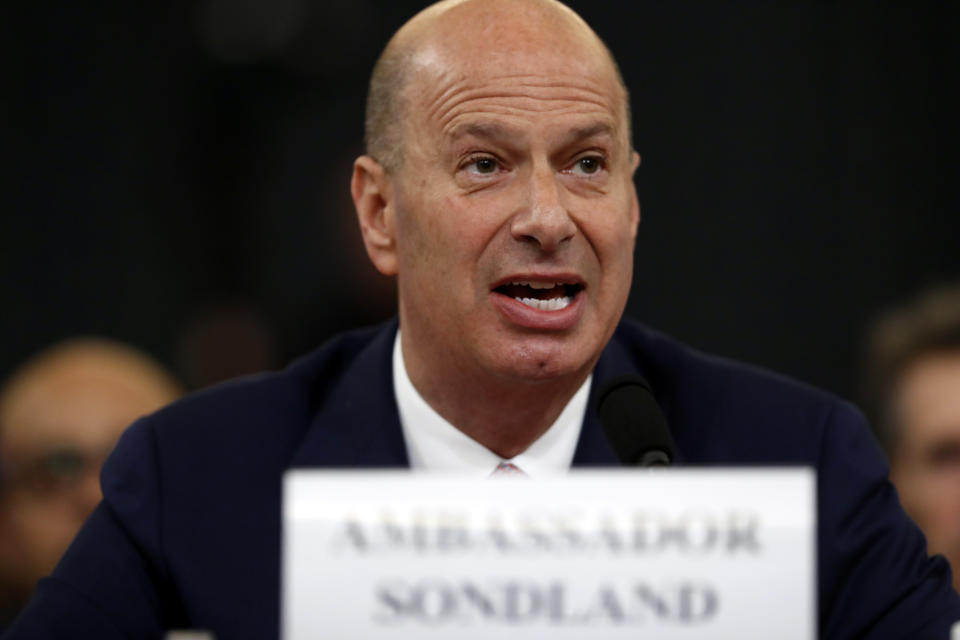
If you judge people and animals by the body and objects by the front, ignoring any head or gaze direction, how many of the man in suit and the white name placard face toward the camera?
2

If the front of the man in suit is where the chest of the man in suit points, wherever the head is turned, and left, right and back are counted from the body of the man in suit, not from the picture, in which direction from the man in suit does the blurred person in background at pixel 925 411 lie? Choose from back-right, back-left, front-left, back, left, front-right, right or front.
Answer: back-left

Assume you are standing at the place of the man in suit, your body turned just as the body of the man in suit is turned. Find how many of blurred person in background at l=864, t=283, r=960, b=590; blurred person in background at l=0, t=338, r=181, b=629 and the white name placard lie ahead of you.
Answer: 1

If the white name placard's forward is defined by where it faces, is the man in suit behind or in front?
behind

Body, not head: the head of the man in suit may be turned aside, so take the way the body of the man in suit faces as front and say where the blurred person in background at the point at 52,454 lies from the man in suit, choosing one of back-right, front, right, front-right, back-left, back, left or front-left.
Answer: back-right

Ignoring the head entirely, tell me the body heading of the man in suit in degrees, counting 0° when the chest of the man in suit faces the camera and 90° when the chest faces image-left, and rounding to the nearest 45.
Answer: approximately 0°
